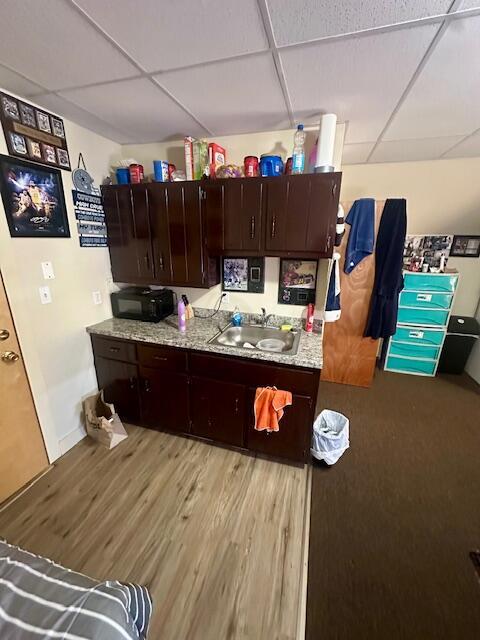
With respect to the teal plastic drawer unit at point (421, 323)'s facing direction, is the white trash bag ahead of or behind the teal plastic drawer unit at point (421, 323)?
ahead

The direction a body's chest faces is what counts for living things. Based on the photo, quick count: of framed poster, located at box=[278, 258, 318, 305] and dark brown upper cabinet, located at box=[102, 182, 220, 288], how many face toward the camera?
2

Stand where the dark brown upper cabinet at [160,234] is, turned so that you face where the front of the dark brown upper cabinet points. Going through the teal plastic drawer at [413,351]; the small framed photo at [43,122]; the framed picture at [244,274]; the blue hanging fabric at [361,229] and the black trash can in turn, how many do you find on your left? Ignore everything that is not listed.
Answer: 4

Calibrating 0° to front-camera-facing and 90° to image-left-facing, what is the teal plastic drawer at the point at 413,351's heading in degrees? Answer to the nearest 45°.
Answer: approximately 0°

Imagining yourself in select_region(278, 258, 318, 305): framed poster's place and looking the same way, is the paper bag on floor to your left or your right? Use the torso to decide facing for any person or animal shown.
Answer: on your right

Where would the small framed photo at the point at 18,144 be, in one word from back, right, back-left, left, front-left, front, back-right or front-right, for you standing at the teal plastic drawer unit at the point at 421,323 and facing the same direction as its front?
front-right

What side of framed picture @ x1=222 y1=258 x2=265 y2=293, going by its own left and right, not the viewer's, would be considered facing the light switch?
right

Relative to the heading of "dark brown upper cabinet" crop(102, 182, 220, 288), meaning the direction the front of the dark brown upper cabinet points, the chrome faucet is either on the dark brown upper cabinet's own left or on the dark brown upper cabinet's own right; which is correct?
on the dark brown upper cabinet's own left

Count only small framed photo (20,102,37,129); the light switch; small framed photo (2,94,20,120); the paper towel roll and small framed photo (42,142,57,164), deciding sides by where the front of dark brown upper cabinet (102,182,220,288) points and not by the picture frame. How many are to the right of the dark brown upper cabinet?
4

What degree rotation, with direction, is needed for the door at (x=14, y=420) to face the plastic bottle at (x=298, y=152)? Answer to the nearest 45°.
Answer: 0° — it already faces it

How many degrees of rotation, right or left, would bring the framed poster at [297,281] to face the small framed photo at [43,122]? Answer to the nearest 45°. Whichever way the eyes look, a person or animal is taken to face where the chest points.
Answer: approximately 90° to its right

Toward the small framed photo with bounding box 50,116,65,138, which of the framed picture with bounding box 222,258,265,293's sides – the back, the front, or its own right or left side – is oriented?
right

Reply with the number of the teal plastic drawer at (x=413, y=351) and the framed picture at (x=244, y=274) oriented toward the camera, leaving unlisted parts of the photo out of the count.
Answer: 2

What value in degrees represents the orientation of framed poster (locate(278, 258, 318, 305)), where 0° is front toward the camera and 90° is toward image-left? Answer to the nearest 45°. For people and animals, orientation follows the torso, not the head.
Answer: approximately 0°
